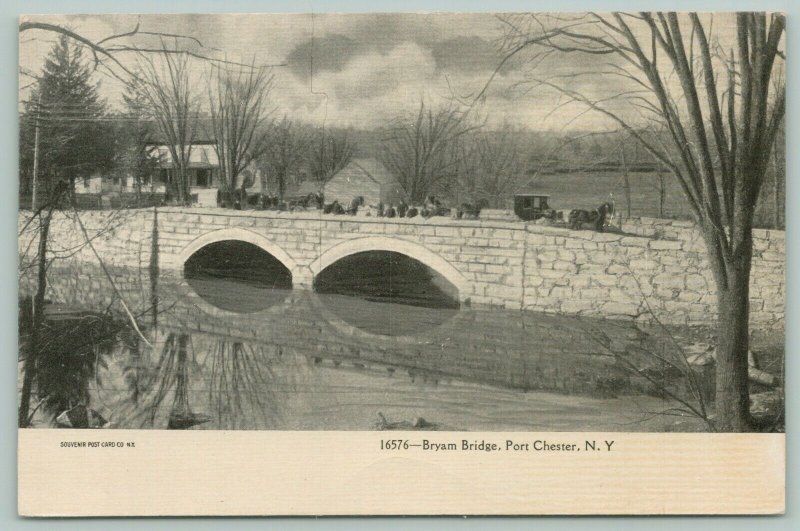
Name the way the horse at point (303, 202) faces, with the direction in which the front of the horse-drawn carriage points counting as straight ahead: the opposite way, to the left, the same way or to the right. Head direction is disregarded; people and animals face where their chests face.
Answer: the same way

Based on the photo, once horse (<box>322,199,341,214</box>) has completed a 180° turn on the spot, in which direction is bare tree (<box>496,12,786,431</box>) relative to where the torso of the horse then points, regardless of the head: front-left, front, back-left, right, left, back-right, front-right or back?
back

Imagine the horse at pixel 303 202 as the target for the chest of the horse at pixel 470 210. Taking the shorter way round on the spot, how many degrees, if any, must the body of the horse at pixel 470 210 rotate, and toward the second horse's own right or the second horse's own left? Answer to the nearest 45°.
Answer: approximately 180°

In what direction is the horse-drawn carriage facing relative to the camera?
to the viewer's right

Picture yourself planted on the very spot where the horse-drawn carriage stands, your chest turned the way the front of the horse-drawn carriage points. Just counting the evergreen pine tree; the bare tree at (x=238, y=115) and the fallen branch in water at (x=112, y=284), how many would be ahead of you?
0

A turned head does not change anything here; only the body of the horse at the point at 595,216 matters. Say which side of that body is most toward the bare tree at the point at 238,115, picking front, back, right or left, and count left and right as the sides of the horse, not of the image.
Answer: back

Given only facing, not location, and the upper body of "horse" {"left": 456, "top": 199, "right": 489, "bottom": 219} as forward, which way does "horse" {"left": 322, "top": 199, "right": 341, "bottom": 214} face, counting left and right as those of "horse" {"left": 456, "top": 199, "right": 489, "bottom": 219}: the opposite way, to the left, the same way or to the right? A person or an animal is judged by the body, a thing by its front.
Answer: the same way

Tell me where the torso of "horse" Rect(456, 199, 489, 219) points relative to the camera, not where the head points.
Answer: to the viewer's right

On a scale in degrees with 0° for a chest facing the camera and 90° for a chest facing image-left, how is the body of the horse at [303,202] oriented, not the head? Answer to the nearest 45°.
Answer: approximately 270°

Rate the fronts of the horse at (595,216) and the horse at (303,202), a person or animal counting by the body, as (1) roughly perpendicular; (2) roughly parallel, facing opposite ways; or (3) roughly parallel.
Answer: roughly parallel
